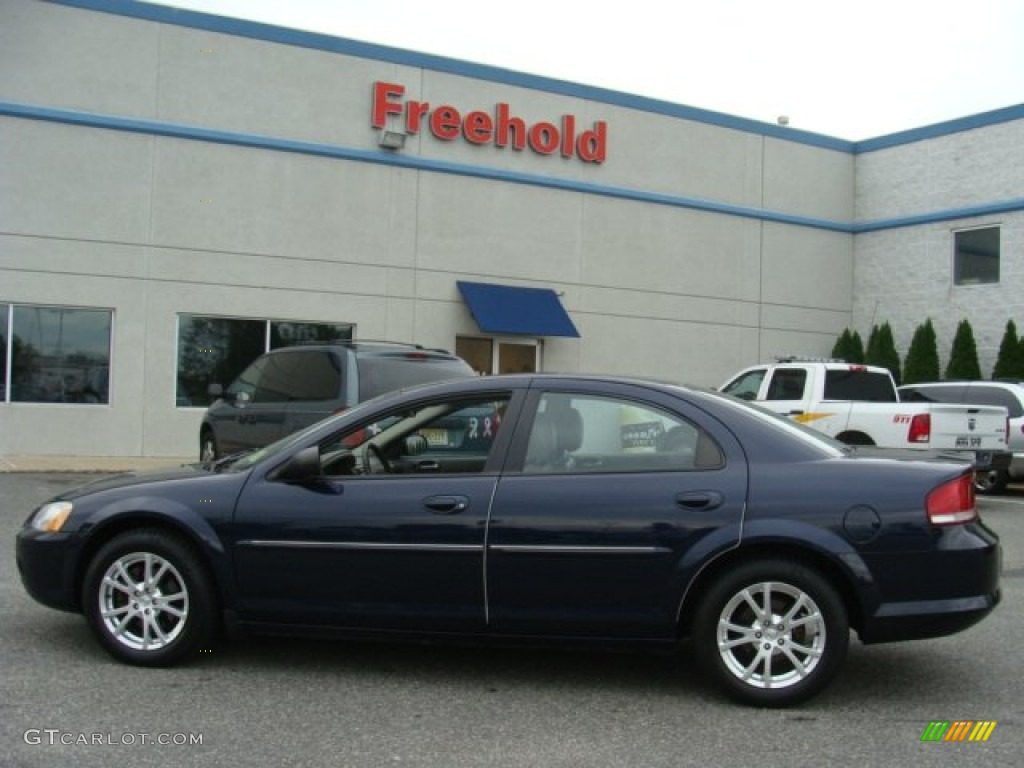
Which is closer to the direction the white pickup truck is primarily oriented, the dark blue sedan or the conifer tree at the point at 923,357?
the conifer tree

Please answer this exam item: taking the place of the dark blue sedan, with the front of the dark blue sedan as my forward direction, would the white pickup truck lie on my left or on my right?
on my right

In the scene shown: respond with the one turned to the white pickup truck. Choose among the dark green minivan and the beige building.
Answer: the beige building

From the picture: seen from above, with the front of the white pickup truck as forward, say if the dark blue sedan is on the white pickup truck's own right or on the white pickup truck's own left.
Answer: on the white pickup truck's own left

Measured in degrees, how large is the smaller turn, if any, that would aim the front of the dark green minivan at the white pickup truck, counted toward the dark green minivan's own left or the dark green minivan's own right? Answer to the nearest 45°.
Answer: approximately 135° to the dark green minivan's own right

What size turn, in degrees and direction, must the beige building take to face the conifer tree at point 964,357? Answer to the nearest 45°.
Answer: approximately 45° to its left

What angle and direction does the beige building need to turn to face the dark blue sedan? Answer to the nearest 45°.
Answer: approximately 45° to its right

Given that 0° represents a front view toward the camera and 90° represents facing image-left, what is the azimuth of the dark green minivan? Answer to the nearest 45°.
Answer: approximately 135°

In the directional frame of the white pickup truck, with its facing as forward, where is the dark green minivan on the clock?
The dark green minivan is roughly at 9 o'clock from the white pickup truck.

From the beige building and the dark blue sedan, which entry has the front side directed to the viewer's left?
the dark blue sedan

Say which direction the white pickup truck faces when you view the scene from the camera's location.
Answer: facing away from the viewer and to the left of the viewer

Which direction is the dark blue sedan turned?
to the viewer's left

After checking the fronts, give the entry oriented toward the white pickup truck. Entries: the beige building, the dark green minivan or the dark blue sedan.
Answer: the beige building

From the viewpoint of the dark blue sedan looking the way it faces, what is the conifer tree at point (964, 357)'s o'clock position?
The conifer tree is roughly at 4 o'clock from the dark blue sedan.

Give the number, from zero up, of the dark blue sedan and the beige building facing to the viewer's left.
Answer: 1

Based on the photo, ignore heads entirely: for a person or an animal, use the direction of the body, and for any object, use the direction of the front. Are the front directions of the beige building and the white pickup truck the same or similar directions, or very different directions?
very different directions
